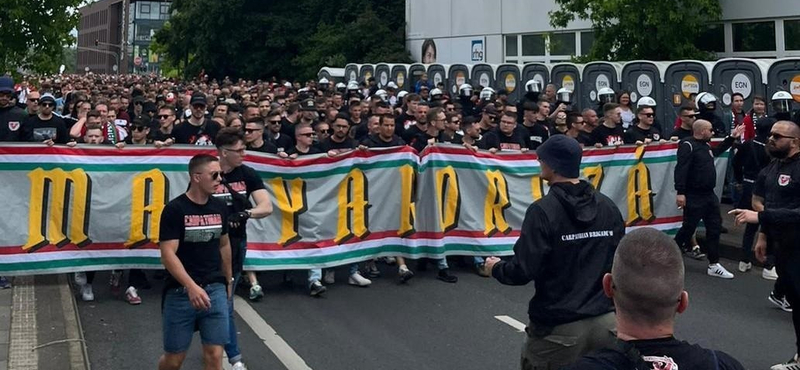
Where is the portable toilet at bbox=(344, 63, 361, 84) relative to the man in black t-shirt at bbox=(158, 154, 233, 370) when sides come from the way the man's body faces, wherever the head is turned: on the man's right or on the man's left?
on the man's left

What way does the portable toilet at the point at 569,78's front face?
toward the camera

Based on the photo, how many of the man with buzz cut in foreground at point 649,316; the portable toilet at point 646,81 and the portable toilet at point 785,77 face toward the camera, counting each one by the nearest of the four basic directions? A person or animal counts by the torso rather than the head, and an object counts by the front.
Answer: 2

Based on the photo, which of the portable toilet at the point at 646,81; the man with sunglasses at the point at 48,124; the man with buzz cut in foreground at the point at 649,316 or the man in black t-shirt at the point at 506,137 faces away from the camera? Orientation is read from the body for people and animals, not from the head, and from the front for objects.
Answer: the man with buzz cut in foreground

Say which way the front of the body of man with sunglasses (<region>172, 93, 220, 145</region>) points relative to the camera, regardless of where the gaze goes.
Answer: toward the camera

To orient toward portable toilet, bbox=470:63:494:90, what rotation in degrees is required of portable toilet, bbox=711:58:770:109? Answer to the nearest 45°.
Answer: approximately 135° to its right

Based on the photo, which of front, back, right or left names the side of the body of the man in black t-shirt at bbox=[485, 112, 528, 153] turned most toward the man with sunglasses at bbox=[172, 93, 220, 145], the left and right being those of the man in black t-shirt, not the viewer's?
right

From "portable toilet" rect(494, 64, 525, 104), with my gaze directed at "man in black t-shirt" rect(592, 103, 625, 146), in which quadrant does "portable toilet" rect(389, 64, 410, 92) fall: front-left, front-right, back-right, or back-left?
back-right

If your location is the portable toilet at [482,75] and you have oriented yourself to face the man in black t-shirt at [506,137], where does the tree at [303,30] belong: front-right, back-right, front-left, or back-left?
back-right

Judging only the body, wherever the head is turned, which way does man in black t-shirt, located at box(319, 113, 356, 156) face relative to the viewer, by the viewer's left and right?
facing the viewer

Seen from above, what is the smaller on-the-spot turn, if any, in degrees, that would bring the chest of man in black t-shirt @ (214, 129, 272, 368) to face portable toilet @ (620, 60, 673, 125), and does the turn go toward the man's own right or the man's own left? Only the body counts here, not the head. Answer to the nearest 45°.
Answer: approximately 180°

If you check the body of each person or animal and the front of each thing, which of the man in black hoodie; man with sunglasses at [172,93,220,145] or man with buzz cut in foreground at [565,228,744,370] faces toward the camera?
the man with sunglasses

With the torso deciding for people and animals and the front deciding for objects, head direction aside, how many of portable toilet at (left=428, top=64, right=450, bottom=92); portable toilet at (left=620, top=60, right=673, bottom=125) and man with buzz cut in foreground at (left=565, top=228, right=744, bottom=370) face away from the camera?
1

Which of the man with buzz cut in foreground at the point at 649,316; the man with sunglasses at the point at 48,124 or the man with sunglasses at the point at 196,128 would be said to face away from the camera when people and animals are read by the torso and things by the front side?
the man with buzz cut in foreground

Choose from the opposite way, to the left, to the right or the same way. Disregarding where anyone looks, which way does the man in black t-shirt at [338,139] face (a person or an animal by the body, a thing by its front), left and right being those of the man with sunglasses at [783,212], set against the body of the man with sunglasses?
to the left

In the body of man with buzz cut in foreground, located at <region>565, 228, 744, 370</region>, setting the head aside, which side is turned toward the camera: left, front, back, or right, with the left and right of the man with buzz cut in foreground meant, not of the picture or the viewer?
back

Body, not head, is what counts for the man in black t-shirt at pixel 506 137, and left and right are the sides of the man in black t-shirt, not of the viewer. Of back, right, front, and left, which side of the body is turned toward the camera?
front
